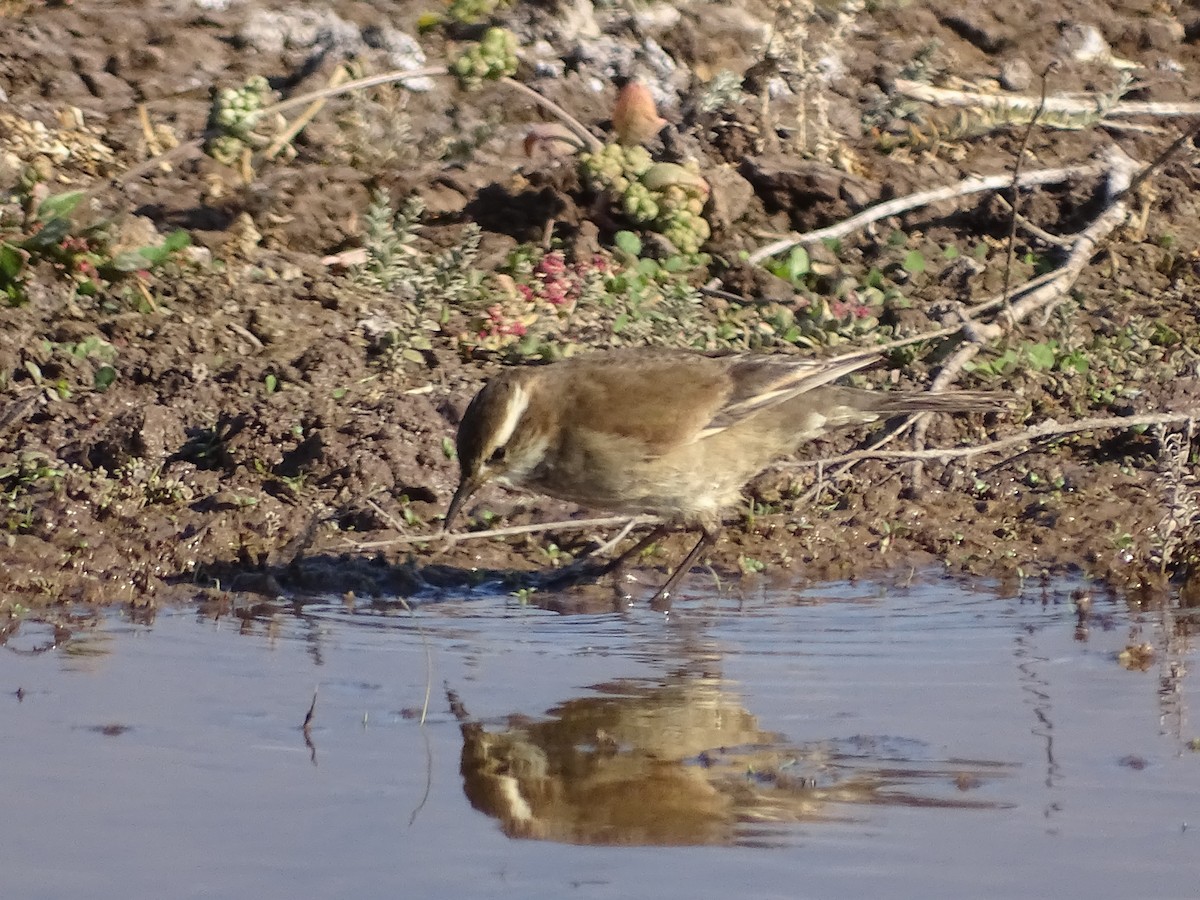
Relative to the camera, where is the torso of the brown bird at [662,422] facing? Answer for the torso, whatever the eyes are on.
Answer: to the viewer's left

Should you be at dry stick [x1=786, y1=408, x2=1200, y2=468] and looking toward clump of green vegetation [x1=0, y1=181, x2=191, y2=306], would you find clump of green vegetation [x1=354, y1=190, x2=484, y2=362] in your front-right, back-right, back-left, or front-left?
front-right

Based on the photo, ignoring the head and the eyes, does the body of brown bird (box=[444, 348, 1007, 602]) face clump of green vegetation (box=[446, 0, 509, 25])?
no

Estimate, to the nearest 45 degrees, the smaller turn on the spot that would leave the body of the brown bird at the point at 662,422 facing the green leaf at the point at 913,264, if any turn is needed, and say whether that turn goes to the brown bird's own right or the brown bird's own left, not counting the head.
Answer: approximately 135° to the brown bird's own right

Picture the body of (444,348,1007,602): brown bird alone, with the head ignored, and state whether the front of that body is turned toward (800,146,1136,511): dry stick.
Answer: no

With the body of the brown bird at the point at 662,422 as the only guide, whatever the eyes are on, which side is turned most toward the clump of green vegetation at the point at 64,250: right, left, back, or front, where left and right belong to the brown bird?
right

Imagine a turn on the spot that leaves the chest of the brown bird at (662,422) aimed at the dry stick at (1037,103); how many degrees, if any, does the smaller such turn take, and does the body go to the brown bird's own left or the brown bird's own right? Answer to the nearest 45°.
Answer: approximately 135° to the brown bird's own right

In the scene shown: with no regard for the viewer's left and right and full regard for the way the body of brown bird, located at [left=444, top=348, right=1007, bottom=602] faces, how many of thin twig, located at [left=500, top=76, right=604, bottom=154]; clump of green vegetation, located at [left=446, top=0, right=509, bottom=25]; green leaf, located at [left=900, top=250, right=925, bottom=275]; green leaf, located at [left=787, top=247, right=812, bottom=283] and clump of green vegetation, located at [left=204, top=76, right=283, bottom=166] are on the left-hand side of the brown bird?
0

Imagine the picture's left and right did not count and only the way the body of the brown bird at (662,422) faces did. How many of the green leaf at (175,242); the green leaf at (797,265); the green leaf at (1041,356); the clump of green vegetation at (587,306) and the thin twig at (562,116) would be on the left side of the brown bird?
0

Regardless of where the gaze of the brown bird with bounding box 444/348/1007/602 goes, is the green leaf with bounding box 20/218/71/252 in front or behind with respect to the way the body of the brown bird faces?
in front

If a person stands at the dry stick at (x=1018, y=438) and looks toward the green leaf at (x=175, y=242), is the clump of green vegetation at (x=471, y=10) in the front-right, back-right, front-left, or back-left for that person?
front-right

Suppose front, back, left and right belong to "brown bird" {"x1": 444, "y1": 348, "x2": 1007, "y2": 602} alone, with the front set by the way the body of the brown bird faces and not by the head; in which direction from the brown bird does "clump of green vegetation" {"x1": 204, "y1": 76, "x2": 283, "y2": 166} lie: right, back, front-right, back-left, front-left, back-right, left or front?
front-right

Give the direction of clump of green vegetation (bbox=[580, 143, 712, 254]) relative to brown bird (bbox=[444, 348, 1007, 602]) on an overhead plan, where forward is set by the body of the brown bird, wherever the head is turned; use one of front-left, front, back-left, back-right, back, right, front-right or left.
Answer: right

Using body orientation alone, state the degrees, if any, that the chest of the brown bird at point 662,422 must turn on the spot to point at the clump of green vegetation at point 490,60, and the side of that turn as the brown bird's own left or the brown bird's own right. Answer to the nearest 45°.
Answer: approximately 45° to the brown bird's own right

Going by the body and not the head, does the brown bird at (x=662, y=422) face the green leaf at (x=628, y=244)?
no

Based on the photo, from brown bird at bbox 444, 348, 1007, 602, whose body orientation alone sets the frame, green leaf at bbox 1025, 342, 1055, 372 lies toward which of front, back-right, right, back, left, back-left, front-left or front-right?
back-right

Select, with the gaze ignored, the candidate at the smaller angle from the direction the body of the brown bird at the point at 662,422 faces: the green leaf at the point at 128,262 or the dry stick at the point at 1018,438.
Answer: the green leaf

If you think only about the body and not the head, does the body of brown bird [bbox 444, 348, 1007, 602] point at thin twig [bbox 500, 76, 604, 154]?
no

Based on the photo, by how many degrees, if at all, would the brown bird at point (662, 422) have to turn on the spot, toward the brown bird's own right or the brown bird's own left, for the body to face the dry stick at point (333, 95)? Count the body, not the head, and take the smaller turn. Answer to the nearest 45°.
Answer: approximately 45° to the brown bird's own right
